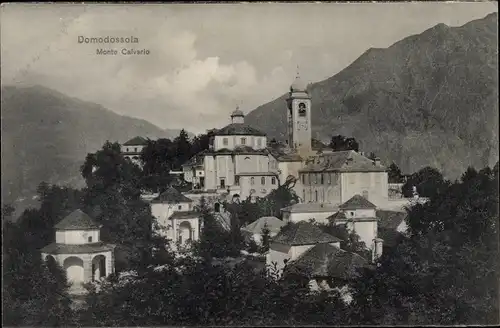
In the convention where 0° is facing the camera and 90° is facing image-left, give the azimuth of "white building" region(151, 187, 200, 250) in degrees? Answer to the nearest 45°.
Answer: approximately 315°

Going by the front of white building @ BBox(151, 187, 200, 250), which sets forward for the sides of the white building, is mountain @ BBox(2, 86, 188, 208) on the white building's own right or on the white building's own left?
on the white building's own right

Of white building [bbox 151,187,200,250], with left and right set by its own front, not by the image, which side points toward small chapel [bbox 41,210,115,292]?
right

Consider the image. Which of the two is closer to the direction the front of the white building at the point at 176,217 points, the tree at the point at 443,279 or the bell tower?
the tree

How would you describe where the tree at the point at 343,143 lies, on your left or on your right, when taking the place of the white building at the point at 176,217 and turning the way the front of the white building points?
on your left

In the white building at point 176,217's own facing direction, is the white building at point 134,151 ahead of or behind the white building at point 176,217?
behind

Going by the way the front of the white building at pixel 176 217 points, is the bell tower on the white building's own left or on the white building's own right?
on the white building's own left

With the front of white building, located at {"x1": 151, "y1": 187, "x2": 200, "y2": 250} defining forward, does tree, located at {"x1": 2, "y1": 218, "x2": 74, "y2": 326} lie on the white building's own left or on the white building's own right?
on the white building's own right
